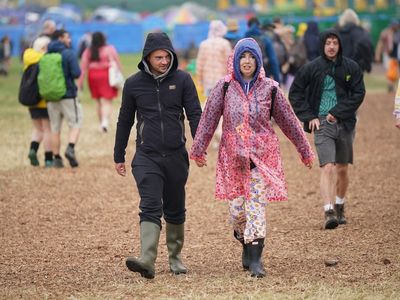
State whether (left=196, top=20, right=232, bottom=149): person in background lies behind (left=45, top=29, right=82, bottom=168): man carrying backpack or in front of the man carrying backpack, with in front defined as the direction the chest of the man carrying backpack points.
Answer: in front

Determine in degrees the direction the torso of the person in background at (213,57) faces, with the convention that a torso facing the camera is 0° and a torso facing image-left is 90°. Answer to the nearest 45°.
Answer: approximately 180°

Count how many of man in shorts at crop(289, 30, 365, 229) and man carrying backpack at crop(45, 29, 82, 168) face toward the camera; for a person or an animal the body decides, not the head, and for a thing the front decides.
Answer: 1

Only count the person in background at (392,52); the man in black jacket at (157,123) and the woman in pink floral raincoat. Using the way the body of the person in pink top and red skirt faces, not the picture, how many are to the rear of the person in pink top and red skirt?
2

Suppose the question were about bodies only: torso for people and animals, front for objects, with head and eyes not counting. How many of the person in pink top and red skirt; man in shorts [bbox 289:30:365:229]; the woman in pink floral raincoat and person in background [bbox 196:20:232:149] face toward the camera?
2

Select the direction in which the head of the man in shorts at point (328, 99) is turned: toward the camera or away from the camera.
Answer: toward the camera

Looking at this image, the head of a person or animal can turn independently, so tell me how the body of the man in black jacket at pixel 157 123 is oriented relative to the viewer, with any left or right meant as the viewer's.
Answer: facing the viewer

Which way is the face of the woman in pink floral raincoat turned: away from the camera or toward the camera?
toward the camera

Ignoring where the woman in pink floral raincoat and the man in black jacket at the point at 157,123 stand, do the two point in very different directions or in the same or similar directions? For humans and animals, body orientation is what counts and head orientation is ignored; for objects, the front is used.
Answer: same or similar directions

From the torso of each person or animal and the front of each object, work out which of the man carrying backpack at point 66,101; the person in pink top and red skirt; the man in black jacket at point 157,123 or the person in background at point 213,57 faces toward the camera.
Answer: the man in black jacket

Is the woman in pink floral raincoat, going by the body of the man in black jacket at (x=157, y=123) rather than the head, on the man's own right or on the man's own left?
on the man's own left

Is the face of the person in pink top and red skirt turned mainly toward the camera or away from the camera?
away from the camera

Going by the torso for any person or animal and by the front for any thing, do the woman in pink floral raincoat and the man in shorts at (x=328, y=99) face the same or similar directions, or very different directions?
same or similar directions

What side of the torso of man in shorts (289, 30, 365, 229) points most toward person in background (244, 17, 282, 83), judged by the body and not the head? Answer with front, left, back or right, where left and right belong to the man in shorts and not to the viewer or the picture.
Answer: back
